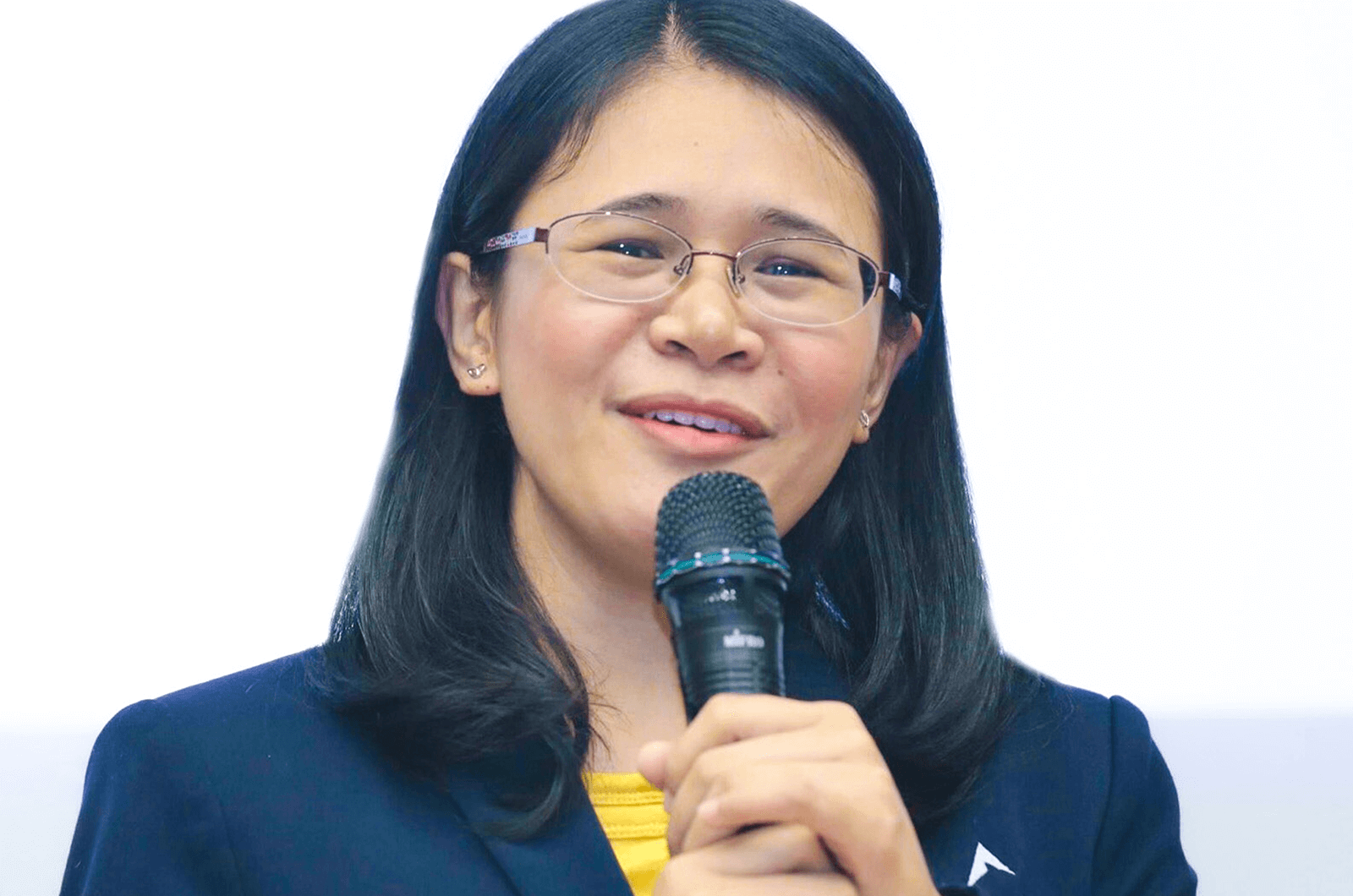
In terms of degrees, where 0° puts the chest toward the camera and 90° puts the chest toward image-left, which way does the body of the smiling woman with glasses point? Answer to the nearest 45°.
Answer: approximately 0°
